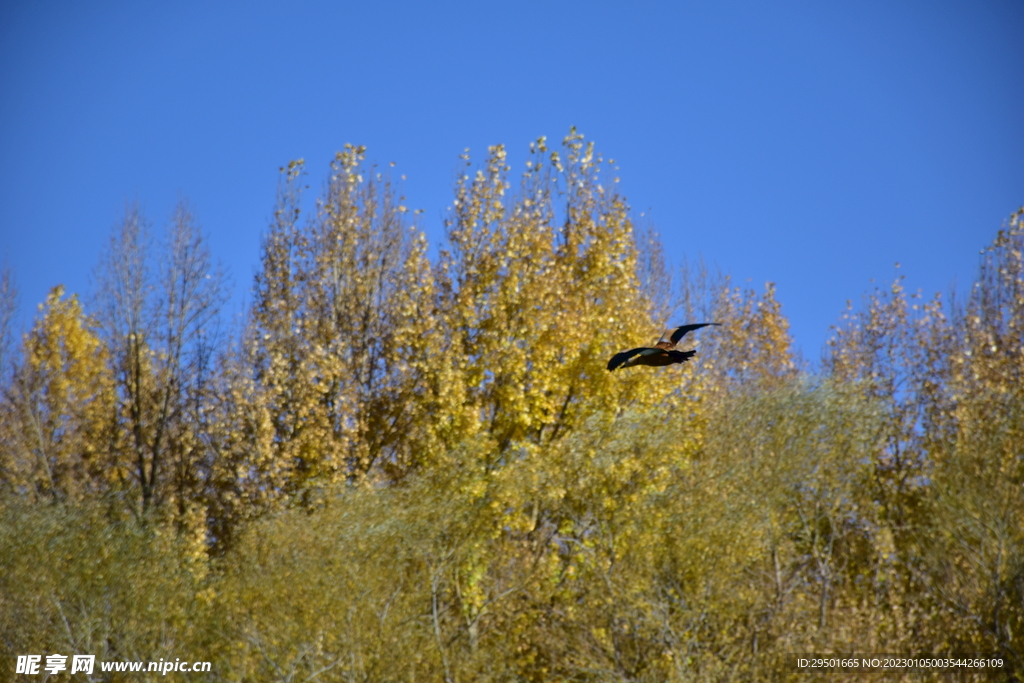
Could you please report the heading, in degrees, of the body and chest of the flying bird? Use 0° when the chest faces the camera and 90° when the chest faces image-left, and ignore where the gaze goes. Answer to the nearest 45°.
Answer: approximately 90°
